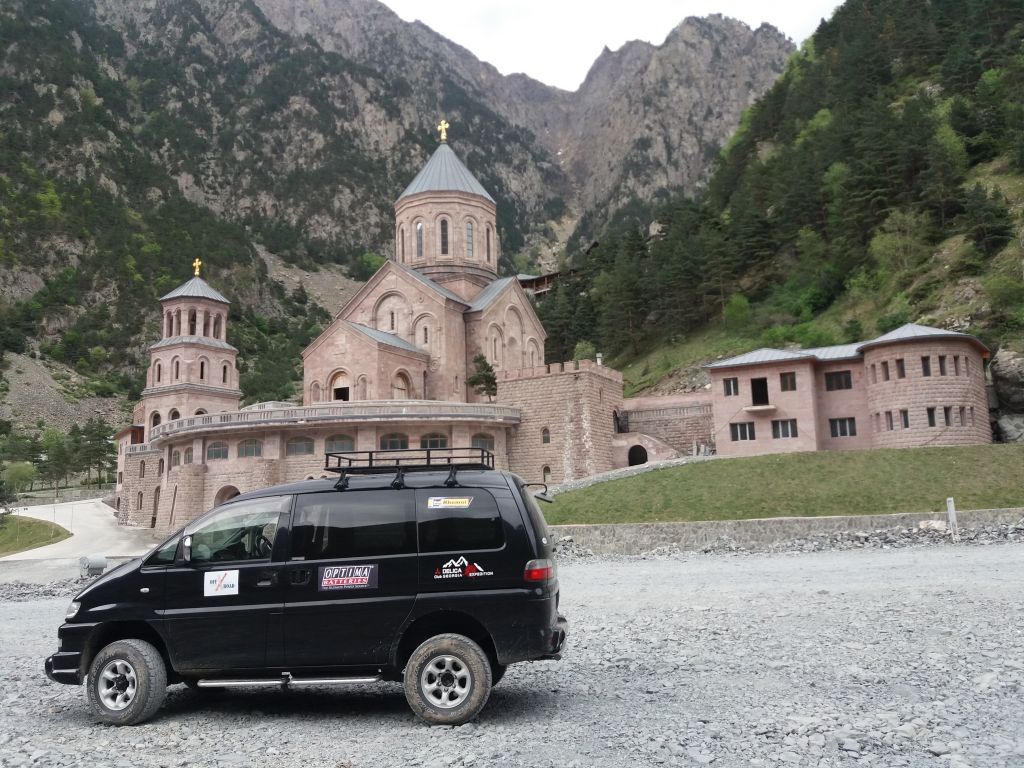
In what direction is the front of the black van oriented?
to the viewer's left

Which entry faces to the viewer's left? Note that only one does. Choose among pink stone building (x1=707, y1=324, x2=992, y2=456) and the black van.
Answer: the black van

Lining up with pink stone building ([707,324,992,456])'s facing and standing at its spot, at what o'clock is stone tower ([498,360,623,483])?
The stone tower is roughly at 3 o'clock from the pink stone building.

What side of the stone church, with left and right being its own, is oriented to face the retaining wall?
left

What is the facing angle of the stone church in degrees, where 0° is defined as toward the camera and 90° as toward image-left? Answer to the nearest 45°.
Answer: approximately 45°

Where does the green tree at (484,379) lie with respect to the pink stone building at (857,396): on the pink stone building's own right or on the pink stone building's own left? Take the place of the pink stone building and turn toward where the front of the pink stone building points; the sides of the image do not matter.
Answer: on the pink stone building's own right

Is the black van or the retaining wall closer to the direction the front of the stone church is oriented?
the black van

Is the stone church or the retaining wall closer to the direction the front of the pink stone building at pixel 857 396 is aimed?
the retaining wall

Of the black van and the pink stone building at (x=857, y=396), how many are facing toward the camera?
1

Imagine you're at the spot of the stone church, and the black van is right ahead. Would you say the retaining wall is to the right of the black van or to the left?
left

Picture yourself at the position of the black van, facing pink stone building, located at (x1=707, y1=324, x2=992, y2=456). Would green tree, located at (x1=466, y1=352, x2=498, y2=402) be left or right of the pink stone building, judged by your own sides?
left

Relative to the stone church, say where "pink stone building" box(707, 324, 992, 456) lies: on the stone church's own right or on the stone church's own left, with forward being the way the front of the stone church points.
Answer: on the stone church's own left

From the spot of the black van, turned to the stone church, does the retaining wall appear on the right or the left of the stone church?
right

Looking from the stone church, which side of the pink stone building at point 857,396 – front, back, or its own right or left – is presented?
right
